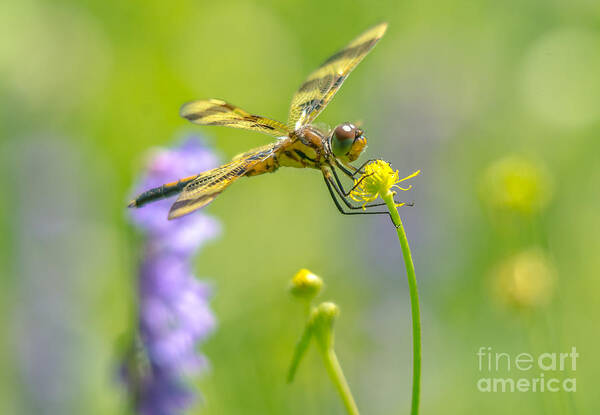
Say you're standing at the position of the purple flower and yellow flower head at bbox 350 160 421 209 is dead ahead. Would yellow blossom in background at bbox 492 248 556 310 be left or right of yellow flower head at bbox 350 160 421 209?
left

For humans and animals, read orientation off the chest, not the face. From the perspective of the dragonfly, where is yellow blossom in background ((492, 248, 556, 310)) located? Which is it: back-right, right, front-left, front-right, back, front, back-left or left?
front

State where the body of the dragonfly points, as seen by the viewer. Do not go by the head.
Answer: to the viewer's right
